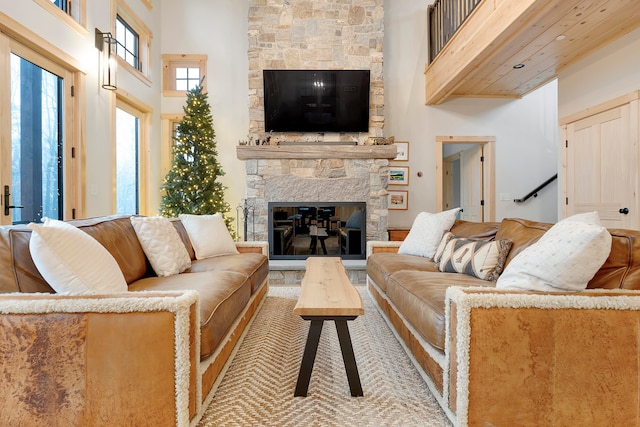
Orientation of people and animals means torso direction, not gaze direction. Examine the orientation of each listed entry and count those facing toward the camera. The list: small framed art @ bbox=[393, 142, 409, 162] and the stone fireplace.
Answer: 2

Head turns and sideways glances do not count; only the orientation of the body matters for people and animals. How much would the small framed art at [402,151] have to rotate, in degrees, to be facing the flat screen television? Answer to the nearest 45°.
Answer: approximately 45° to its right

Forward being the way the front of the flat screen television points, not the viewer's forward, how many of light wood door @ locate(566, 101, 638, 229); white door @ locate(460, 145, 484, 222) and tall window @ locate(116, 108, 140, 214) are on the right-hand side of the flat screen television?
1

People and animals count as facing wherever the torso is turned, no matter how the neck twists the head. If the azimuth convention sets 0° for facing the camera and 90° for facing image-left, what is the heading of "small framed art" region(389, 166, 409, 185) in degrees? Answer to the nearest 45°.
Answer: approximately 0°

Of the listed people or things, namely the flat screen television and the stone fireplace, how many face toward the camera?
2
